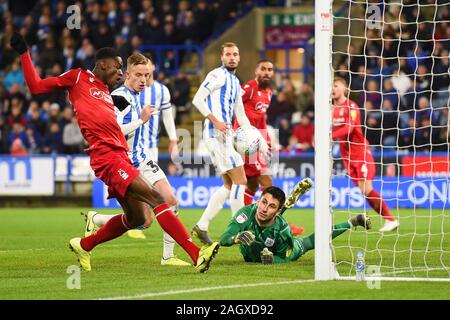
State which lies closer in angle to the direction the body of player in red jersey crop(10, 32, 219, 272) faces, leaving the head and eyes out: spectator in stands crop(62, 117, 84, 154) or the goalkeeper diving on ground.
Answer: the goalkeeper diving on ground

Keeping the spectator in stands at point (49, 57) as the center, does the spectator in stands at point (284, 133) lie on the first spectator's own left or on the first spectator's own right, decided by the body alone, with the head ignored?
on the first spectator's own left

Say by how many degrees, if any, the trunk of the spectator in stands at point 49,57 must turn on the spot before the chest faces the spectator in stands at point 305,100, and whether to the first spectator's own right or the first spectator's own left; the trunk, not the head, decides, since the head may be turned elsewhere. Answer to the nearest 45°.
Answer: approximately 45° to the first spectator's own left

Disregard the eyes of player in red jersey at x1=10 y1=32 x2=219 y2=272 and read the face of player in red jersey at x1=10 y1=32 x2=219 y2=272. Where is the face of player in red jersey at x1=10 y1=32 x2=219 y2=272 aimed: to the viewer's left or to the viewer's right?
to the viewer's right

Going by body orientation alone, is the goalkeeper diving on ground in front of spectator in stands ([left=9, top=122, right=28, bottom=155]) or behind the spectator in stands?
in front

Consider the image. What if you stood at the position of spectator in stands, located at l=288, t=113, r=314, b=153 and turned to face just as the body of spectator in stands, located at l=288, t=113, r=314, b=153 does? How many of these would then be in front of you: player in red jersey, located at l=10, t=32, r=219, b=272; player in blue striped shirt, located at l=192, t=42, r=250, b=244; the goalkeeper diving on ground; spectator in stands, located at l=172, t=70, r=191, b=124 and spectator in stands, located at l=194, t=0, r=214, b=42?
3

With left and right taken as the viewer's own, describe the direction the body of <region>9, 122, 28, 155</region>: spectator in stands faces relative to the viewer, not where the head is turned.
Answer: facing the viewer

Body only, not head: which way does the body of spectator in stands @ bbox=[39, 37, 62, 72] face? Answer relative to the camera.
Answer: toward the camera

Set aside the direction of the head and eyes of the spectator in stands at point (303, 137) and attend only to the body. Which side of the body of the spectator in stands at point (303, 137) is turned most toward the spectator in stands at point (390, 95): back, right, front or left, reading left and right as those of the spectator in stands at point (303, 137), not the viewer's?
left

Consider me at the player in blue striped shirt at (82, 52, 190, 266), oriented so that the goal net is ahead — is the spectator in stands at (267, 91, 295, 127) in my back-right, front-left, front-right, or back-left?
front-left

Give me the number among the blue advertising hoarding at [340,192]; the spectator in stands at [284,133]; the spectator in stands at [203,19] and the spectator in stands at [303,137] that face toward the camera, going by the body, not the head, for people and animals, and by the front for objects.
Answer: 4

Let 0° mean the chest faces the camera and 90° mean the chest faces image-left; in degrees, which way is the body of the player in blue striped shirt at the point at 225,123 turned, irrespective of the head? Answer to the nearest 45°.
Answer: approximately 315°
